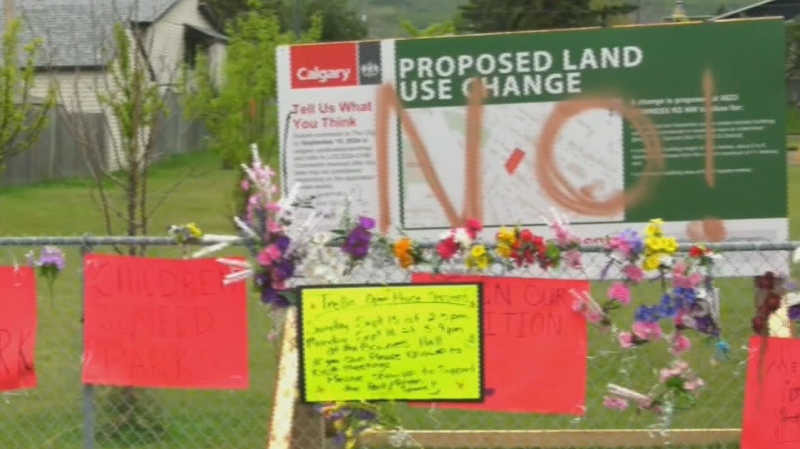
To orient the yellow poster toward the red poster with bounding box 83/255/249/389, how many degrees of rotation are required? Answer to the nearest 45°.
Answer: approximately 90° to its right

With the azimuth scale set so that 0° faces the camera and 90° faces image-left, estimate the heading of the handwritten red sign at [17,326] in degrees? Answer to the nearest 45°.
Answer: approximately 0°

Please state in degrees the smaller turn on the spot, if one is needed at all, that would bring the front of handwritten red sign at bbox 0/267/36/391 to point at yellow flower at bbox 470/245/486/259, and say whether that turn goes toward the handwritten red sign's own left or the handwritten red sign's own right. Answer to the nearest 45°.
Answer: approximately 45° to the handwritten red sign's own left

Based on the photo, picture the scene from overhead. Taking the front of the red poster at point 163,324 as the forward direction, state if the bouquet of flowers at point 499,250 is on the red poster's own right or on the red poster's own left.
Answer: on the red poster's own left

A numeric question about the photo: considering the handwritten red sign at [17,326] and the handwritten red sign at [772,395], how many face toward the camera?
2

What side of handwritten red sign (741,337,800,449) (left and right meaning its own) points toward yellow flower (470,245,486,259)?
right

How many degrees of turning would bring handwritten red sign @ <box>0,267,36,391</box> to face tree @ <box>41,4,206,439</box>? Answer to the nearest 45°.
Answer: approximately 180°

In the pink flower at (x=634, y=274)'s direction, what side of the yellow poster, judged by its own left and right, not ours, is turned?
left
